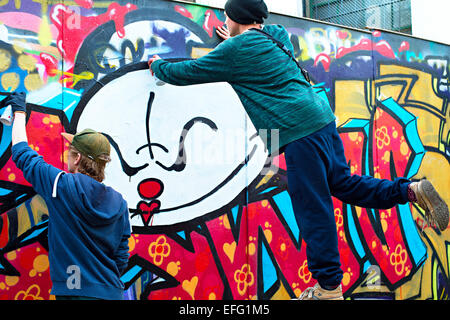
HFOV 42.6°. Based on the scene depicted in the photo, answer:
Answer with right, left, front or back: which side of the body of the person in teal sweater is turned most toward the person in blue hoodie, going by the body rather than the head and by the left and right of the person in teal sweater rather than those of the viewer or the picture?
left

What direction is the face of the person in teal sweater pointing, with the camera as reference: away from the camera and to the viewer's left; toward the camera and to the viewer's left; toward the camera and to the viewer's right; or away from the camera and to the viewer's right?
away from the camera and to the viewer's left

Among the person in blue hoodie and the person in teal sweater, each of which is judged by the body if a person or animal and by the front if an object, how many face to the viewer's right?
0

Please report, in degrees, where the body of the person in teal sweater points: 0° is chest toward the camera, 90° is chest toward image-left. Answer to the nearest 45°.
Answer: approximately 135°

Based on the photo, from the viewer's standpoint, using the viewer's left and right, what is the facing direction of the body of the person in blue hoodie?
facing away from the viewer and to the left of the viewer

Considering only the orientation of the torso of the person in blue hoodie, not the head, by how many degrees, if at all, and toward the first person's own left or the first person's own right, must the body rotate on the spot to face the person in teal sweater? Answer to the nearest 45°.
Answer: approximately 135° to the first person's own right
